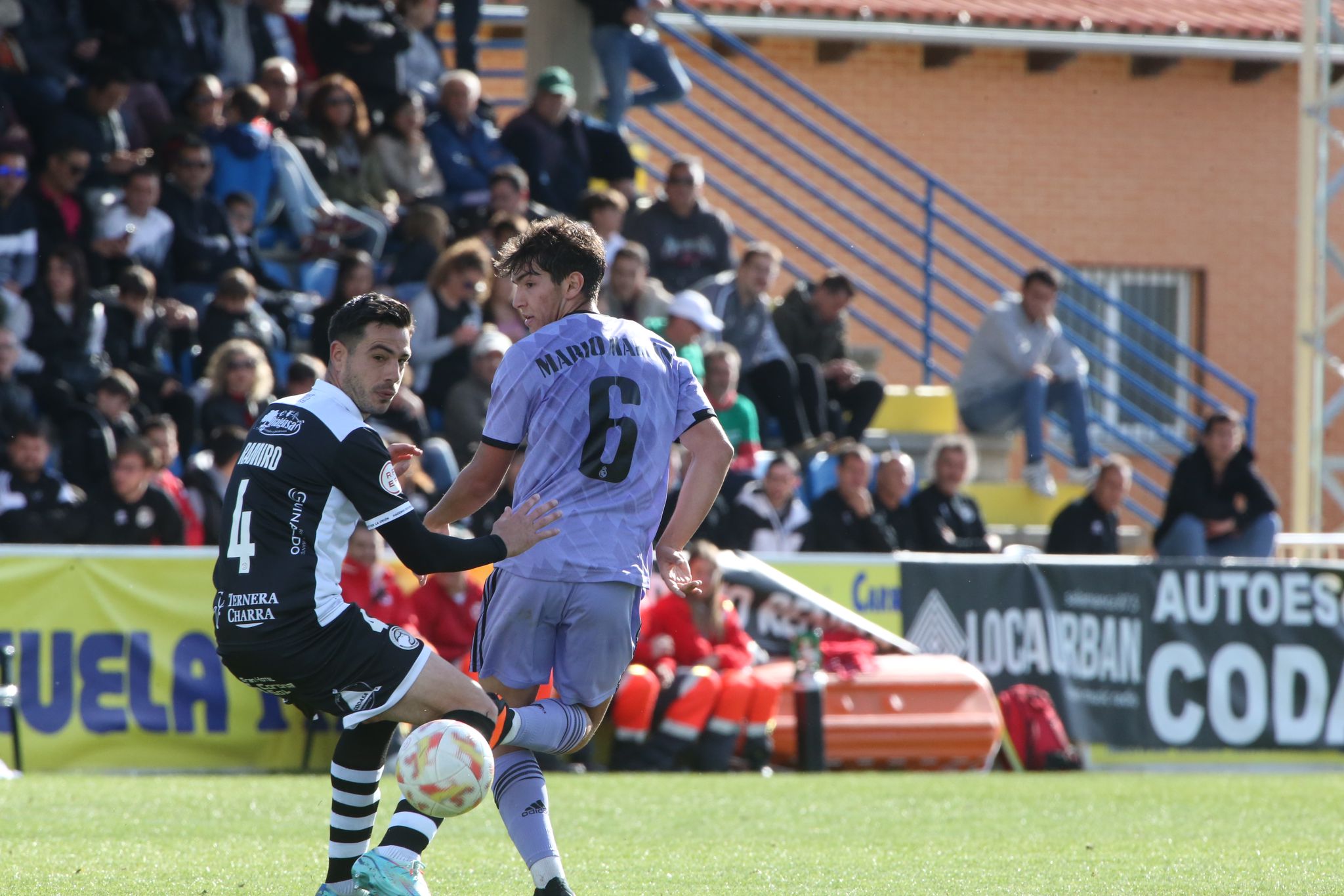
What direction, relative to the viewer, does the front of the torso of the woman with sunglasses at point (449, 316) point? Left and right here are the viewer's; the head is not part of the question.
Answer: facing the viewer and to the right of the viewer

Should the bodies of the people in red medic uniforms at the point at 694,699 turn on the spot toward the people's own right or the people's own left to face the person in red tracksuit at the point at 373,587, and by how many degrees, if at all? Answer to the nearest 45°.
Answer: approximately 90° to the people's own right

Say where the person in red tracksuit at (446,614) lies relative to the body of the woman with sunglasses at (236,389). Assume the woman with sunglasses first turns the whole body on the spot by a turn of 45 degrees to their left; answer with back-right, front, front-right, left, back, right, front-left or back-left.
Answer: front

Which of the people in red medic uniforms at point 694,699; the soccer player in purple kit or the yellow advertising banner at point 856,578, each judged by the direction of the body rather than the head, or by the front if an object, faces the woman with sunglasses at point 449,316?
the soccer player in purple kit

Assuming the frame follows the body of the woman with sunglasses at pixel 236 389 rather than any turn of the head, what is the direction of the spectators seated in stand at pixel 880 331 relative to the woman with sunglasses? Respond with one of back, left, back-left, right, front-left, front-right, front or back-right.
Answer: back-left

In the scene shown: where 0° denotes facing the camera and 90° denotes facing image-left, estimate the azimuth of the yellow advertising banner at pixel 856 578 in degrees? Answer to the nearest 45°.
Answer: approximately 0°

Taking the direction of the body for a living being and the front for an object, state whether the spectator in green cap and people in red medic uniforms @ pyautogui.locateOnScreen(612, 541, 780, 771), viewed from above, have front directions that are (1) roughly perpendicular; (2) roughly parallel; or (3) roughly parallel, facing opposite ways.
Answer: roughly parallel

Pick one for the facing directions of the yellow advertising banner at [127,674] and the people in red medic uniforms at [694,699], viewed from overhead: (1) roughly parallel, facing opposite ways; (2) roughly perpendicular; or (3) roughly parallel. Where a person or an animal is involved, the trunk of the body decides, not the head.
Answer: roughly parallel

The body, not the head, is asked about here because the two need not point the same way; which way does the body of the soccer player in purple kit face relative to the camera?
away from the camera

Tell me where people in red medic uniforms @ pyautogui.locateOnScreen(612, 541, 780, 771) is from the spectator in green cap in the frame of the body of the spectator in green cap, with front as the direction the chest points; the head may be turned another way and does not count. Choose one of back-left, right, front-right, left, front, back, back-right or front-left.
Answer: front

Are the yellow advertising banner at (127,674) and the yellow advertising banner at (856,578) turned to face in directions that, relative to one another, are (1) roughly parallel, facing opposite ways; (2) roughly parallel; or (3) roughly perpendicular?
roughly parallel

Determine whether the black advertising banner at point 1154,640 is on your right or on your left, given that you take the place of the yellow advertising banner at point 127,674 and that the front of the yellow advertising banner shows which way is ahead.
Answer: on your left

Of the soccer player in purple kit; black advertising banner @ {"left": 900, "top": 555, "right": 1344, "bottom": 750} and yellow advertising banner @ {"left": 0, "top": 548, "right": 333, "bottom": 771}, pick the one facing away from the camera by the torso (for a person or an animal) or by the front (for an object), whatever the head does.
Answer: the soccer player in purple kit

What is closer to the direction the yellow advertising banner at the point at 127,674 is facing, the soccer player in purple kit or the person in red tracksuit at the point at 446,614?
the soccer player in purple kit

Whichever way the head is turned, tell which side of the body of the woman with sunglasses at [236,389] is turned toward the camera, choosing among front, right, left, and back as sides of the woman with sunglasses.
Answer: front

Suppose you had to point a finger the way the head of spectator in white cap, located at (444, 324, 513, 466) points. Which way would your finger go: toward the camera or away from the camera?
toward the camera
